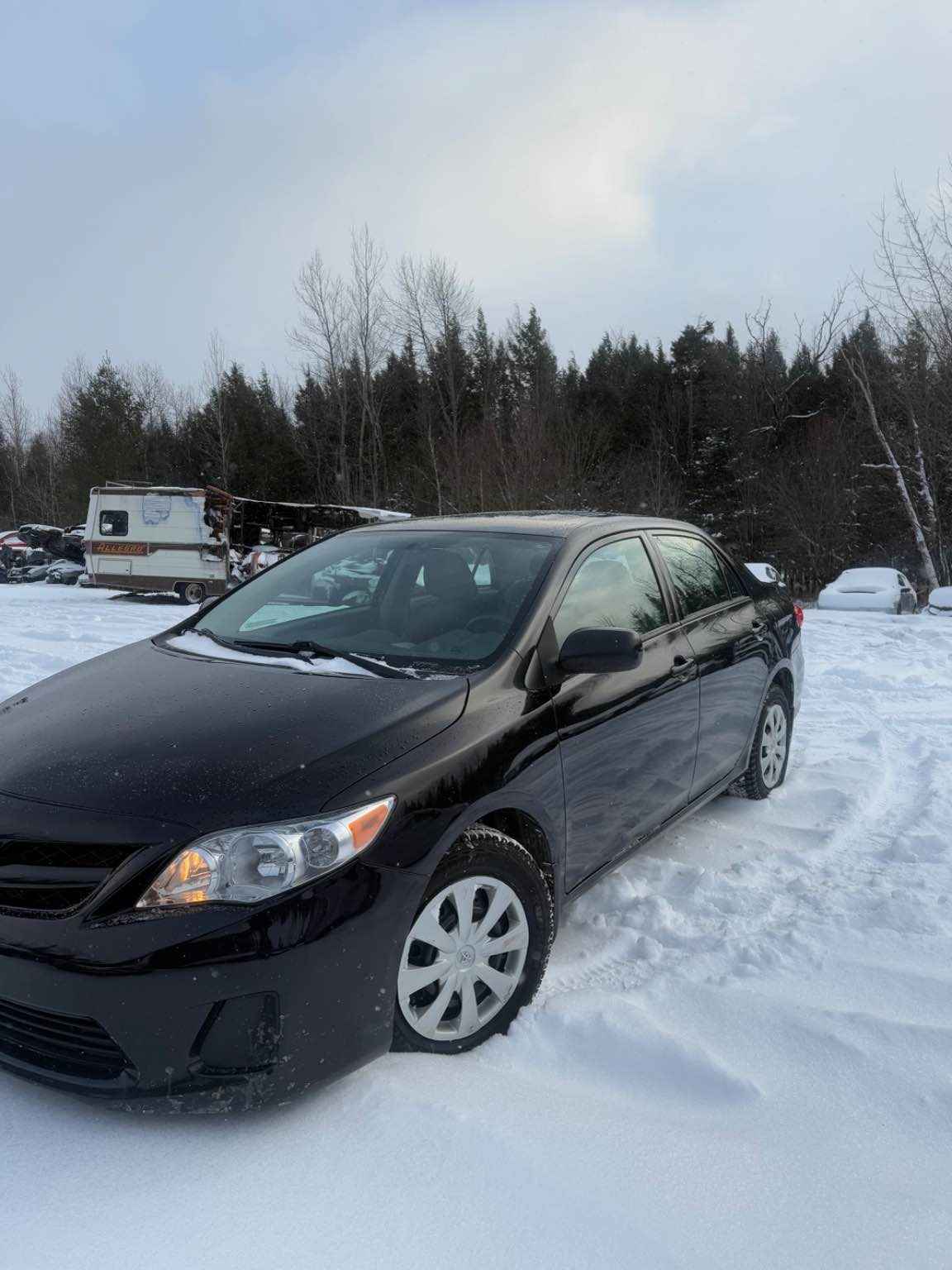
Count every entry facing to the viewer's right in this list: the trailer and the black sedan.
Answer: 1

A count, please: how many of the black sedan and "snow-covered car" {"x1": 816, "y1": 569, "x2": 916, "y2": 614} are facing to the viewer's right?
0

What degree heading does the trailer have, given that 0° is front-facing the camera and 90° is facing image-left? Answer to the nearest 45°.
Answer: approximately 270°

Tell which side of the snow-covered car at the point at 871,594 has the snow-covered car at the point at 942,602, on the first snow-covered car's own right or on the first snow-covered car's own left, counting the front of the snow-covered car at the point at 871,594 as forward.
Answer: on the first snow-covered car's own left

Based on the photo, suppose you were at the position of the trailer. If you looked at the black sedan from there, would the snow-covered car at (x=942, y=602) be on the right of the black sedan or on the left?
left

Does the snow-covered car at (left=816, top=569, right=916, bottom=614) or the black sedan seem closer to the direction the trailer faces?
the snow-covered car

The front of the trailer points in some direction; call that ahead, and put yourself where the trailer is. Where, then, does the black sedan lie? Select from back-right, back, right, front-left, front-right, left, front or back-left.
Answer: right

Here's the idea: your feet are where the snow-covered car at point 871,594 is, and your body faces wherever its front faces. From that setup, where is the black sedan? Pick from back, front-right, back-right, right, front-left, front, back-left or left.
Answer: front-left

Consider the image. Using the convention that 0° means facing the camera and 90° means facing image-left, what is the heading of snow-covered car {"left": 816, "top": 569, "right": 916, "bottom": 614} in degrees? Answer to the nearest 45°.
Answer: approximately 45°
